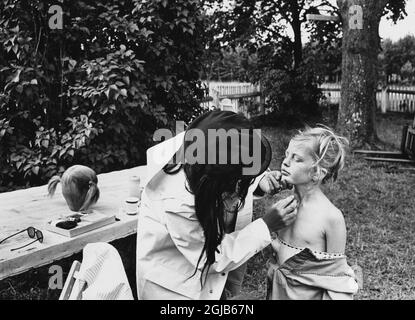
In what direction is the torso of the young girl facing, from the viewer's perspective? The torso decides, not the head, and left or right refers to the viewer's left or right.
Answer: facing the viewer and to the left of the viewer

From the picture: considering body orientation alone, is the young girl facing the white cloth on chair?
yes

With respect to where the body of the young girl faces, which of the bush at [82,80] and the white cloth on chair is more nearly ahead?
the white cloth on chair

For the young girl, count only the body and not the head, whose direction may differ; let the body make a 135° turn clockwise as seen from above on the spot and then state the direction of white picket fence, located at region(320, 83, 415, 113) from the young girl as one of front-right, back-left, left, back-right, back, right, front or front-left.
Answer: front

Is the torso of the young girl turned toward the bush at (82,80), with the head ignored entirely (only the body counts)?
no

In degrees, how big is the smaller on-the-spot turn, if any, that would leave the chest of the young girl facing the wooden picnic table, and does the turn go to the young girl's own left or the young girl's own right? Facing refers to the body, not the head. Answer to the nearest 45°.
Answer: approximately 45° to the young girl's own right

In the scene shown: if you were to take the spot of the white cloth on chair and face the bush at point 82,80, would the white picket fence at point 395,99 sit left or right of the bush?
right
